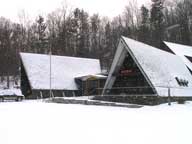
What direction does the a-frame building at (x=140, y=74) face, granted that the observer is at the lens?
facing the viewer and to the left of the viewer
